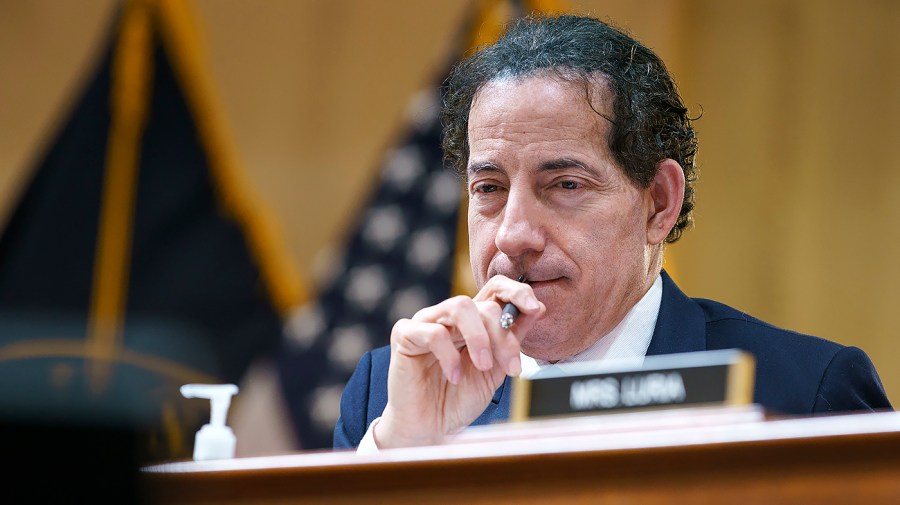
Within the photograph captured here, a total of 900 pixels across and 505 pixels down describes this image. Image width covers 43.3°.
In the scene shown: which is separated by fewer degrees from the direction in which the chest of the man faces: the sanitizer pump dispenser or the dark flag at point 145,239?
the sanitizer pump dispenser

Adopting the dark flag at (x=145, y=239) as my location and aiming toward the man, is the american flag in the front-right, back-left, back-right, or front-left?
front-left

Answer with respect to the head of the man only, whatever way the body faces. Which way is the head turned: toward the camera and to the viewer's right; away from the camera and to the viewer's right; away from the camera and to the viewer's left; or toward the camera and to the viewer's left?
toward the camera and to the viewer's left

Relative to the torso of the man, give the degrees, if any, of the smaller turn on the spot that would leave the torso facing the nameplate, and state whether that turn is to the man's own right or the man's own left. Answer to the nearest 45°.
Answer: approximately 45° to the man's own left

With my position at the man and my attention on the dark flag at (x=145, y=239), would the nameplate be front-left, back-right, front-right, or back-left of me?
back-left

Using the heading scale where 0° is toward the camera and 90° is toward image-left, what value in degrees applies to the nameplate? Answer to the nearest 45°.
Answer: approximately 0°

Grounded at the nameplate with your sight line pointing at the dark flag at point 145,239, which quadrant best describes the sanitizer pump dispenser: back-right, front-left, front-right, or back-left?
front-left

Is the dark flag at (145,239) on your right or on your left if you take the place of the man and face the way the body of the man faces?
on your right

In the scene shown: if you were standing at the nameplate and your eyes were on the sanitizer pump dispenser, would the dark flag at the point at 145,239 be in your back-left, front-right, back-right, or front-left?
front-right

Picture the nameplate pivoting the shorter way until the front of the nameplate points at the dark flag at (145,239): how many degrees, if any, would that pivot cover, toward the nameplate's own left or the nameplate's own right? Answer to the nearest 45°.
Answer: approximately 135° to the nameplate's own right

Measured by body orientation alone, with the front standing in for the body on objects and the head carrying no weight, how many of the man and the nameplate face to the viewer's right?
0

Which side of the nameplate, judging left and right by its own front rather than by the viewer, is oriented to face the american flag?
back
